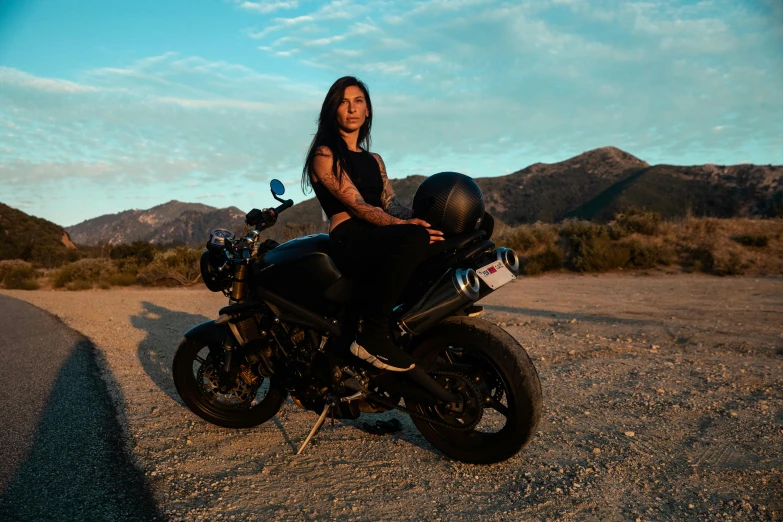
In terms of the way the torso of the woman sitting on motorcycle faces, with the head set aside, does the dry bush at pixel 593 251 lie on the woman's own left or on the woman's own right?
on the woman's own left

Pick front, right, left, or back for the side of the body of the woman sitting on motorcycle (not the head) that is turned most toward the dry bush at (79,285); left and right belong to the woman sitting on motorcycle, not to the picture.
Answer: back

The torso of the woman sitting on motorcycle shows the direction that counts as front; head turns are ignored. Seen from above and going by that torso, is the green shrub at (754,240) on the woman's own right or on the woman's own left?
on the woman's own left

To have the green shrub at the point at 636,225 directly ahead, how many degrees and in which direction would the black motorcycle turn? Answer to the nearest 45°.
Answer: approximately 90° to its right

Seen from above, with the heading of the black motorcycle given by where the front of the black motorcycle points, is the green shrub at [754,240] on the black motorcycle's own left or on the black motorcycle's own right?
on the black motorcycle's own right

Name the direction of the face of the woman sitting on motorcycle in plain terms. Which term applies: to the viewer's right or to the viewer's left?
to the viewer's right

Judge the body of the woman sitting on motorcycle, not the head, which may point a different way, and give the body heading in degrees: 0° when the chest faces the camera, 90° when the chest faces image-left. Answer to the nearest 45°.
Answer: approximately 315°

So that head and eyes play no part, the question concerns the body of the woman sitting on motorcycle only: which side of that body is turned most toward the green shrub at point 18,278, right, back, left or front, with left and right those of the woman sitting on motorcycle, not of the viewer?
back

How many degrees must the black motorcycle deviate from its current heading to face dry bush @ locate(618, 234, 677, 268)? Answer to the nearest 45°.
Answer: approximately 90° to its right

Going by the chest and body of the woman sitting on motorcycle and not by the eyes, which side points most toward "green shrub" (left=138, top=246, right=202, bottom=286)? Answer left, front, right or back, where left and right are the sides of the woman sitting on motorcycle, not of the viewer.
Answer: back

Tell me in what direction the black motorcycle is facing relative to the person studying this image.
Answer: facing away from the viewer and to the left of the viewer

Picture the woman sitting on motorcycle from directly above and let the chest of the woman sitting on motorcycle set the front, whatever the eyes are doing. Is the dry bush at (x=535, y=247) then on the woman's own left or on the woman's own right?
on the woman's own left

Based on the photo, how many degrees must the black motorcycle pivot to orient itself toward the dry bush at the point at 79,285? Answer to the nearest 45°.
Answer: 0° — it already faces it
